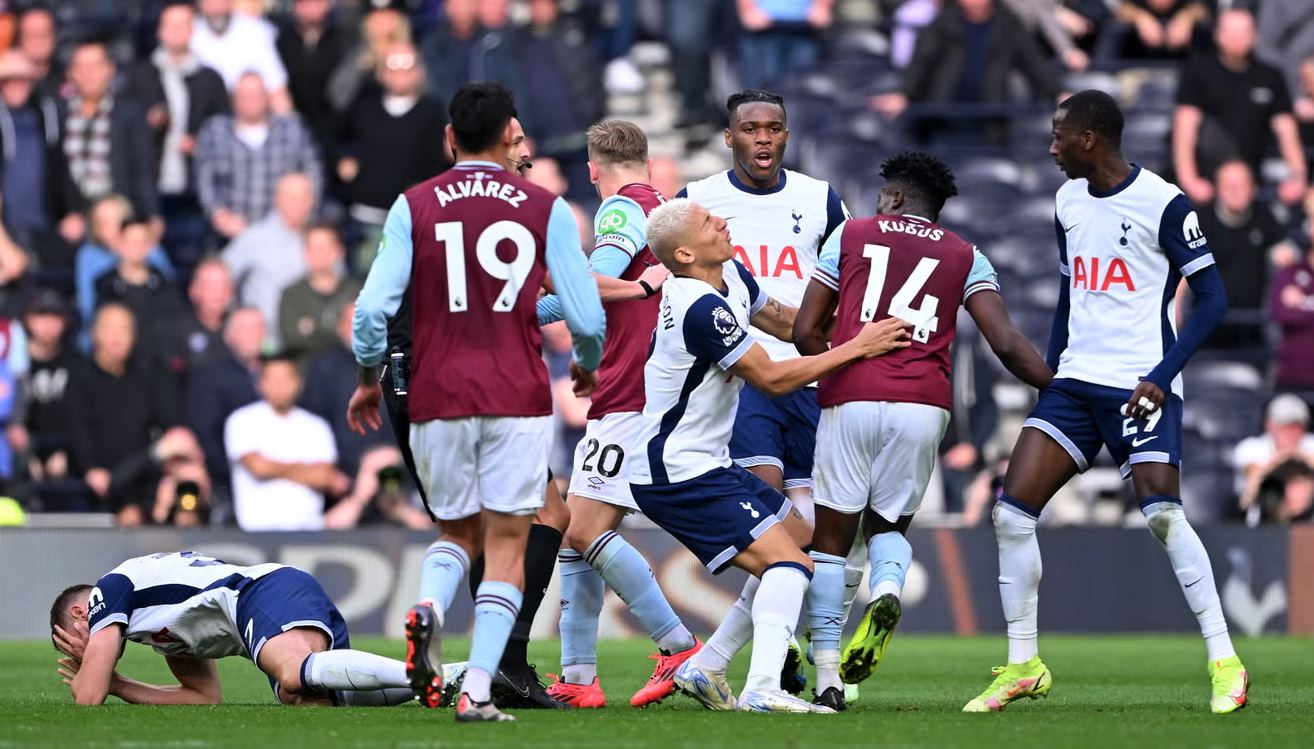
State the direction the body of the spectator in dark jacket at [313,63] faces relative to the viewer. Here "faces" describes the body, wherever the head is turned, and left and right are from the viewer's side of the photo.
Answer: facing the viewer

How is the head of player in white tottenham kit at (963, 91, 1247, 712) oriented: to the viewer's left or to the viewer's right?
to the viewer's left

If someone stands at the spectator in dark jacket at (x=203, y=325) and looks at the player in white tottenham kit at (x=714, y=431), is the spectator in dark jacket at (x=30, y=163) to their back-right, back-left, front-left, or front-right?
back-right

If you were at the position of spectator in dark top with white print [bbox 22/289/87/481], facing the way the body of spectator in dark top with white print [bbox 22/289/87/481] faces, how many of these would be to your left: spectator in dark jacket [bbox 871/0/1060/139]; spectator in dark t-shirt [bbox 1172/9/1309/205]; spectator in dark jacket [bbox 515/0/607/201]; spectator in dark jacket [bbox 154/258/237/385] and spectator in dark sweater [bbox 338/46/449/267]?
5

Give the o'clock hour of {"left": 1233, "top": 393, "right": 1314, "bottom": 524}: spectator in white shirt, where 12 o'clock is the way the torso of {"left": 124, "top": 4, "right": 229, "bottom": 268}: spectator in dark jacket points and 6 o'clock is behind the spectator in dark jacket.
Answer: The spectator in white shirt is roughly at 10 o'clock from the spectator in dark jacket.

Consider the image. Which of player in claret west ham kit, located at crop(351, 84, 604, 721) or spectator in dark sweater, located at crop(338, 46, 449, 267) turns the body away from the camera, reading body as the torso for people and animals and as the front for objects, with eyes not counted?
the player in claret west ham kit

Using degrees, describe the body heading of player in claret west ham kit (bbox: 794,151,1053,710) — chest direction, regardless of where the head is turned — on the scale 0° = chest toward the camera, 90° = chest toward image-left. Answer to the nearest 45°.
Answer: approximately 180°

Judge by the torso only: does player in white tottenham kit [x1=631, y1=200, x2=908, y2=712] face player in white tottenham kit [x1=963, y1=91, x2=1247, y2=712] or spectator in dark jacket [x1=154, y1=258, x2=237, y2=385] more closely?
the player in white tottenham kit

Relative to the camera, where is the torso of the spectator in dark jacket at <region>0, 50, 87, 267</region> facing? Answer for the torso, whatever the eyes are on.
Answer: toward the camera

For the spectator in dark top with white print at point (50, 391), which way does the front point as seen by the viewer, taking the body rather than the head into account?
toward the camera

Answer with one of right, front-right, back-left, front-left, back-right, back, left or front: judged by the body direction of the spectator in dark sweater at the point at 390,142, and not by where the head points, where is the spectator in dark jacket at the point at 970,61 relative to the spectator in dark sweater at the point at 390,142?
left
